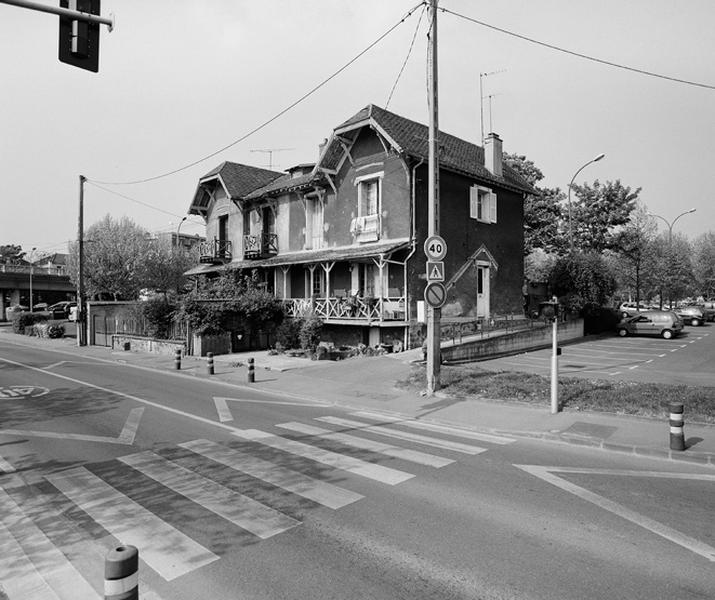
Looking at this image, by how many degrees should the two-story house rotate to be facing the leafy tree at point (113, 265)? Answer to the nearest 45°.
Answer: approximately 90° to its right

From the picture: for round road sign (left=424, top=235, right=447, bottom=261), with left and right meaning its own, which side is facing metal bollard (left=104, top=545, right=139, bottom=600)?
front

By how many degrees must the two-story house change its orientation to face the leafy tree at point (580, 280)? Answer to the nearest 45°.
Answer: approximately 135° to its left

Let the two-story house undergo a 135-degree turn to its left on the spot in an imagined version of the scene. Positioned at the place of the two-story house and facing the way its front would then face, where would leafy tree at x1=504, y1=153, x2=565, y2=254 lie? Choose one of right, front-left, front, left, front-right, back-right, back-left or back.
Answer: front-left

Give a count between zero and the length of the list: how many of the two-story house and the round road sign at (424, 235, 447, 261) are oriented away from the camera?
0

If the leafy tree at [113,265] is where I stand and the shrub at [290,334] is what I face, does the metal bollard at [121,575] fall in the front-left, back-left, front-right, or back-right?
front-right

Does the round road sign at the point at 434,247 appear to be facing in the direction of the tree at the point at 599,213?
no

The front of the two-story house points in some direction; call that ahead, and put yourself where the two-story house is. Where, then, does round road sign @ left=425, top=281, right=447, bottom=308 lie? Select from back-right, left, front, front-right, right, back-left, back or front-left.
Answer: front-left

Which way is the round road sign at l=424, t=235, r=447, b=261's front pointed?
toward the camera

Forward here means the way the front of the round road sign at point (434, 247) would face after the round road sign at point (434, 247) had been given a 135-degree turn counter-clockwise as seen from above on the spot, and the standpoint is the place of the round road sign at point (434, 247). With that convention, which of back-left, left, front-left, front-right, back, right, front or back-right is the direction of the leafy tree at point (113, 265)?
left

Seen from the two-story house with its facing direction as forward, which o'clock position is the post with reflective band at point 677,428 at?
The post with reflective band is roughly at 10 o'clock from the two-story house.

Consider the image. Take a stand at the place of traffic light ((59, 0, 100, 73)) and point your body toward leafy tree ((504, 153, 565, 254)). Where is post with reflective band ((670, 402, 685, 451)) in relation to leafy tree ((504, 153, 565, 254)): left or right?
right

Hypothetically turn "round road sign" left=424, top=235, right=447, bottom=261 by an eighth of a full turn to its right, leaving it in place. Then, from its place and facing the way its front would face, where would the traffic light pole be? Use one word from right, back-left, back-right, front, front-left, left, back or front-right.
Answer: front

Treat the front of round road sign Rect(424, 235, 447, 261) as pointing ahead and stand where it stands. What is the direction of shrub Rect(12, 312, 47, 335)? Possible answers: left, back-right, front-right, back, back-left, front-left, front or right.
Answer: back-right

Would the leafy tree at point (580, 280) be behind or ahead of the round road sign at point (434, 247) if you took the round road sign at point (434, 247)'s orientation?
behind

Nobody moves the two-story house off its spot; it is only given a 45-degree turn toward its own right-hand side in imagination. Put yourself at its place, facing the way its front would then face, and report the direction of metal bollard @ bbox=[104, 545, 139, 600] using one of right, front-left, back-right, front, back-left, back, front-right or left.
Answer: left

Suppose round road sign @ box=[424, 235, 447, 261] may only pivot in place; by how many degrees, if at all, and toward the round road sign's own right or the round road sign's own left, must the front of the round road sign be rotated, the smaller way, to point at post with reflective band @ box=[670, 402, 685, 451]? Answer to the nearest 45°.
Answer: approximately 45° to the round road sign's own left

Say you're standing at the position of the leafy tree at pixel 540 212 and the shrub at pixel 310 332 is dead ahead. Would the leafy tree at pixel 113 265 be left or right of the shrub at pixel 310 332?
right

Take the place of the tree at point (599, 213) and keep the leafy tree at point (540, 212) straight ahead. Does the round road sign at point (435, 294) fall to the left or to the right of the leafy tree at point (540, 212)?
left
